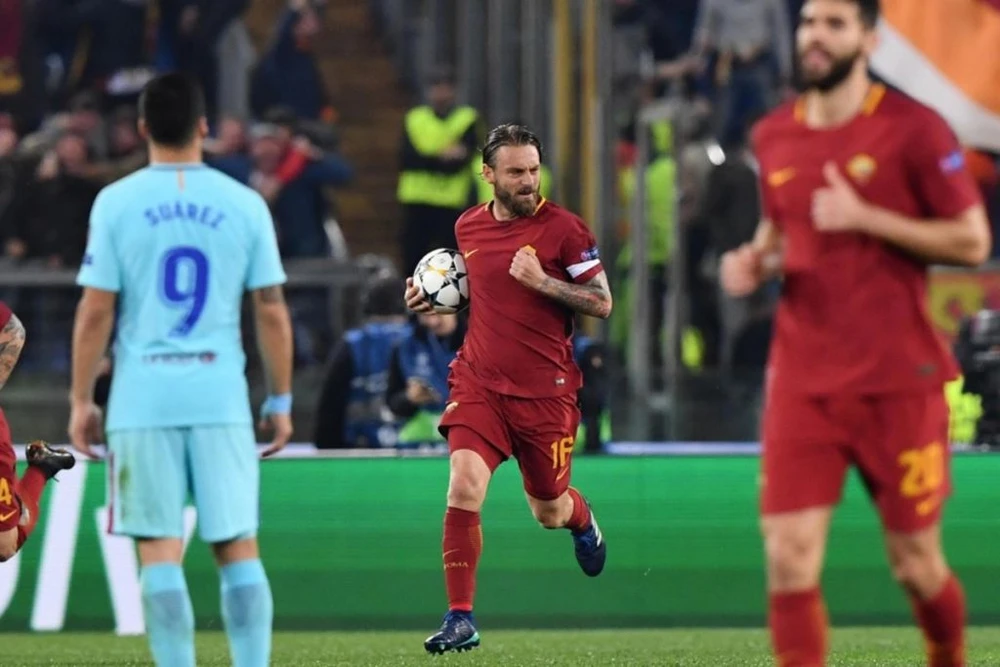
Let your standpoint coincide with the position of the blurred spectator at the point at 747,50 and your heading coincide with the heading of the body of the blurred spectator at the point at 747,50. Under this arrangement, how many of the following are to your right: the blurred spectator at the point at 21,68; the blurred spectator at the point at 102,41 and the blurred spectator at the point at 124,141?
3

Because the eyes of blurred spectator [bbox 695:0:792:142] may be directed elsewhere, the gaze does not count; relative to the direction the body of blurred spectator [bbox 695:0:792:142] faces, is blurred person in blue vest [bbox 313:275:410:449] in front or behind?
in front

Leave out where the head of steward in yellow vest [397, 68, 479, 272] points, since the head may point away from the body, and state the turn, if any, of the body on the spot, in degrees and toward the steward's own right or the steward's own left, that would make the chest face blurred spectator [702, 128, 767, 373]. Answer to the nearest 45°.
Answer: approximately 90° to the steward's own left

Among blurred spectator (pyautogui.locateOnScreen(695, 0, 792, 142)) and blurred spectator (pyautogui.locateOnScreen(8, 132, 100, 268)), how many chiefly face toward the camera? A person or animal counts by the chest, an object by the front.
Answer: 2
